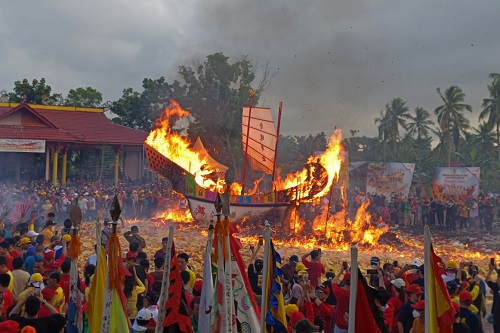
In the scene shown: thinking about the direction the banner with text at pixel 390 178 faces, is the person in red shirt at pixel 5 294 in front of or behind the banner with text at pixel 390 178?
in front

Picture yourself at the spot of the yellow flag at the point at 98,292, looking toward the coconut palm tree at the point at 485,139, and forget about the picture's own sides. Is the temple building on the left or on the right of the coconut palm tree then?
left

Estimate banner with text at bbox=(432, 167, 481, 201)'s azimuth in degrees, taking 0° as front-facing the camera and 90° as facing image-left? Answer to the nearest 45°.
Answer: approximately 0°

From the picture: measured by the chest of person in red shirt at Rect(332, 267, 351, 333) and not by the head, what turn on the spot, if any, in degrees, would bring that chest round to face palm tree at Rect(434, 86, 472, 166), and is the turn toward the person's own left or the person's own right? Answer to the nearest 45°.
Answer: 0° — they already face it

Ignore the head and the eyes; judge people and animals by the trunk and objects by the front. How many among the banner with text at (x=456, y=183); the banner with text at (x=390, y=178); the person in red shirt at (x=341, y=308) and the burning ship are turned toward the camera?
2

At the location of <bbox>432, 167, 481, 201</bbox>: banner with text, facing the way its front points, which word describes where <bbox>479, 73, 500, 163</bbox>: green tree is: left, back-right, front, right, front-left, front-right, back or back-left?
back

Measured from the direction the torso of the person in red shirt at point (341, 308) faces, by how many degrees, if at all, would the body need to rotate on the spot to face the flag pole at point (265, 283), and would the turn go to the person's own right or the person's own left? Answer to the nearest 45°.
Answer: approximately 135° to the person's own left

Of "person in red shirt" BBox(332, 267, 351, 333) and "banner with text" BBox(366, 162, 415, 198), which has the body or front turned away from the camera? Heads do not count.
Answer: the person in red shirt

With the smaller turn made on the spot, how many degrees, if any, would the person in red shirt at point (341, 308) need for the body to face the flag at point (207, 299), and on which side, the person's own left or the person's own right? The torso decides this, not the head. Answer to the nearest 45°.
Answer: approximately 135° to the person's own left

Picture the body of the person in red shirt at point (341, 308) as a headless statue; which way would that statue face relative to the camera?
away from the camera

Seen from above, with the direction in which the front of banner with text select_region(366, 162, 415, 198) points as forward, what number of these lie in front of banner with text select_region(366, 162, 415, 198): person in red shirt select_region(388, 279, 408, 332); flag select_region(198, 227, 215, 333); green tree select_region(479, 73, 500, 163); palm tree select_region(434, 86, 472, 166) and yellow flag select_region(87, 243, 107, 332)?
3
